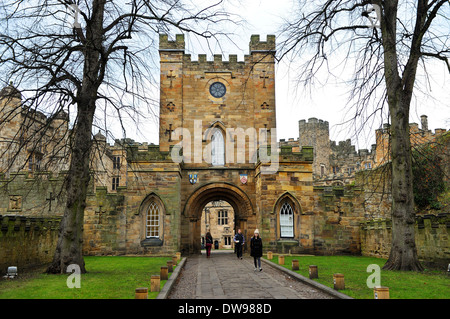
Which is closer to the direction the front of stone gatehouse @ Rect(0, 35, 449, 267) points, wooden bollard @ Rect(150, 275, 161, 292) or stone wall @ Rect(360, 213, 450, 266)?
the wooden bollard

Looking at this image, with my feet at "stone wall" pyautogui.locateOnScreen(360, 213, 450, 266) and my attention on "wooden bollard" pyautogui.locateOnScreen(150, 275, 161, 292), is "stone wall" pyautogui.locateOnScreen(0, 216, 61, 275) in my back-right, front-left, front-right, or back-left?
front-right

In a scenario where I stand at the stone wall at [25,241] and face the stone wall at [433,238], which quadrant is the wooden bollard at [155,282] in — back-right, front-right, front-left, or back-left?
front-right

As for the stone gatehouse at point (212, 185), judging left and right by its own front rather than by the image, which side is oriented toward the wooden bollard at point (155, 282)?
front

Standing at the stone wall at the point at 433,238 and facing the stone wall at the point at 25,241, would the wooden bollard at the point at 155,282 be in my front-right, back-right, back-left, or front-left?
front-left

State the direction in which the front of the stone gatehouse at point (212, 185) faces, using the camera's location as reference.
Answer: facing the viewer

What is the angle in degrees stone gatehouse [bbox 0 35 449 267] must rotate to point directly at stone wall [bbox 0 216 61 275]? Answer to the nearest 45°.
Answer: approximately 45° to its right

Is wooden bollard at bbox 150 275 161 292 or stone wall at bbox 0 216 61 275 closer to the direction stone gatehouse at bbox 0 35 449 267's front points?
the wooden bollard

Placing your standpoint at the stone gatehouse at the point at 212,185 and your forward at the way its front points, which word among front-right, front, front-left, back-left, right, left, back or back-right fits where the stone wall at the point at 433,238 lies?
front-left
